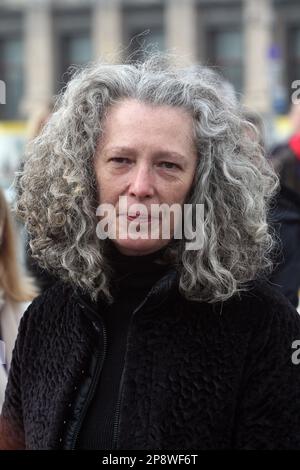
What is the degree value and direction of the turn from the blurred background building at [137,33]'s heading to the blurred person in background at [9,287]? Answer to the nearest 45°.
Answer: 0° — it already faces them

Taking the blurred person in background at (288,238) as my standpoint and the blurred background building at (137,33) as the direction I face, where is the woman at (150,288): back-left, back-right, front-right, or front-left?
back-left

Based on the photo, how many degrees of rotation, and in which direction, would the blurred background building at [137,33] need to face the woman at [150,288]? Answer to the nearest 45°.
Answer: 0° — it already faces them
